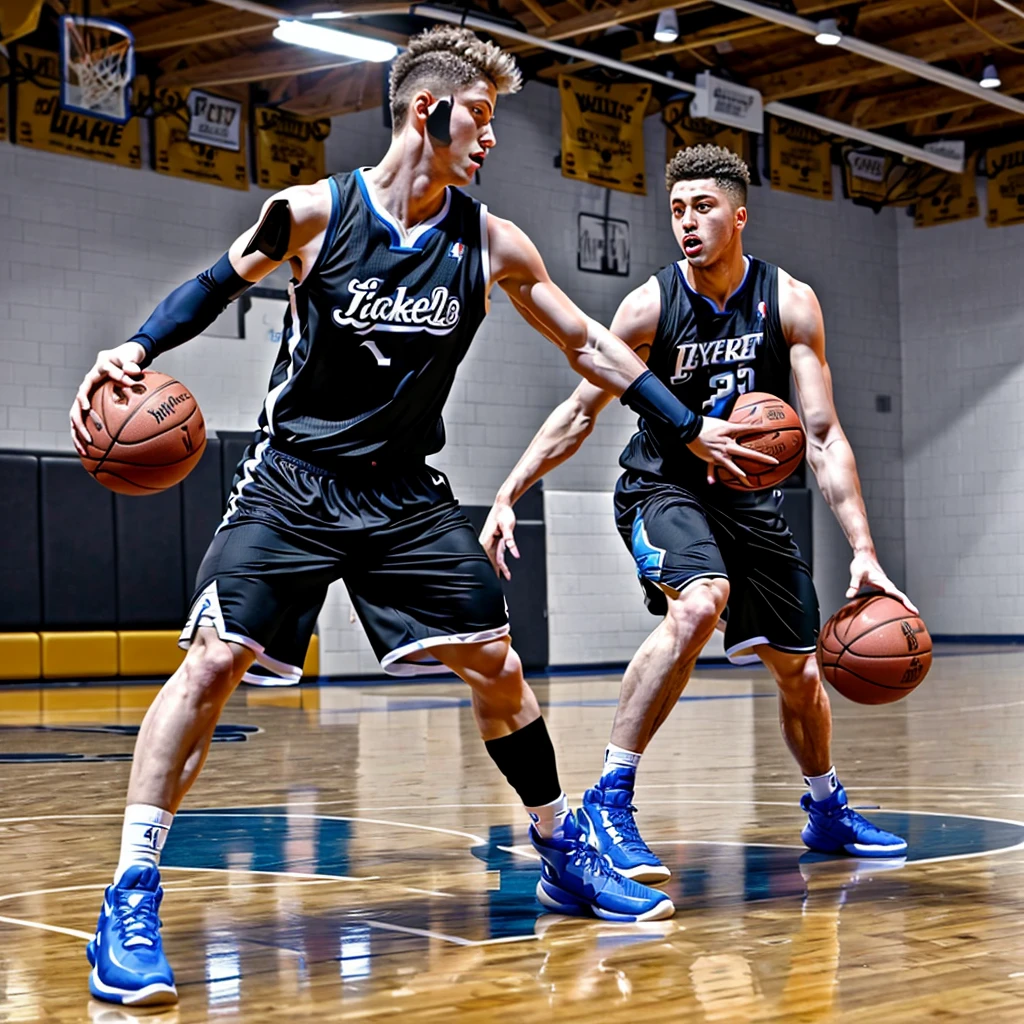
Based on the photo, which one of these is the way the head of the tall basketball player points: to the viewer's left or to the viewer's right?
to the viewer's right

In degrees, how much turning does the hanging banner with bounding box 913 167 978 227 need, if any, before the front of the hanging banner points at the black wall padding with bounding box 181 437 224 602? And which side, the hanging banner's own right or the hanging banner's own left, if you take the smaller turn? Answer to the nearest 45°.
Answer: approximately 45° to the hanging banner's own right

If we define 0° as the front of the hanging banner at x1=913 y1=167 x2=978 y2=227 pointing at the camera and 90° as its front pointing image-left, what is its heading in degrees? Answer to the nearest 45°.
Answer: approximately 0°

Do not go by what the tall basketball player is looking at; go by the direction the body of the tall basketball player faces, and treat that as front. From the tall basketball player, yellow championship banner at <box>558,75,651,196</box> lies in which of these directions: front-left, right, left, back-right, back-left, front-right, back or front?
back-left

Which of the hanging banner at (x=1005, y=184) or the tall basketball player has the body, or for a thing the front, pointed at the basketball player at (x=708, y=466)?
the hanging banner
